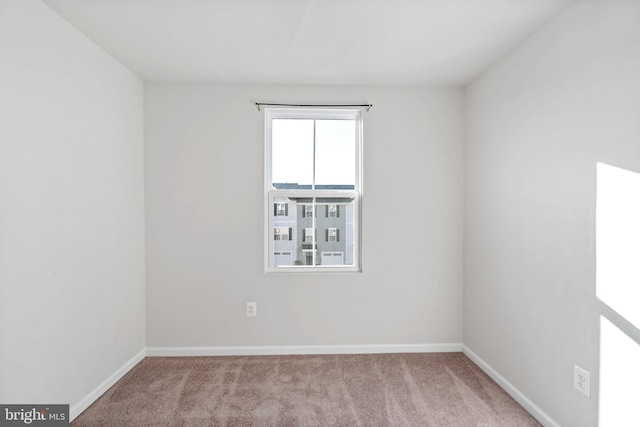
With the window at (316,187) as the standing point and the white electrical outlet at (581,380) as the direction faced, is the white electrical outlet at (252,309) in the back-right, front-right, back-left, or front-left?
back-right

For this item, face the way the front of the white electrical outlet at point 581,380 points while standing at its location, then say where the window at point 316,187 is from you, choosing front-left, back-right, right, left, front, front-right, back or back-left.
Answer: front-right

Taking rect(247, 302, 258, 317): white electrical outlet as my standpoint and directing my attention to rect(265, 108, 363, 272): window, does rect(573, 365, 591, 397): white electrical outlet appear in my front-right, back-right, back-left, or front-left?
front-right

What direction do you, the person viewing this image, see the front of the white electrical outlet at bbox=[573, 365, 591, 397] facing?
facing the viewer and to the left of the viewer

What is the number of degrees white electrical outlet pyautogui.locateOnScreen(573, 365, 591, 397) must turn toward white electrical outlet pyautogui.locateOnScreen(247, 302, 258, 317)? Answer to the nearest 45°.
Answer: approximately 45° to its right
